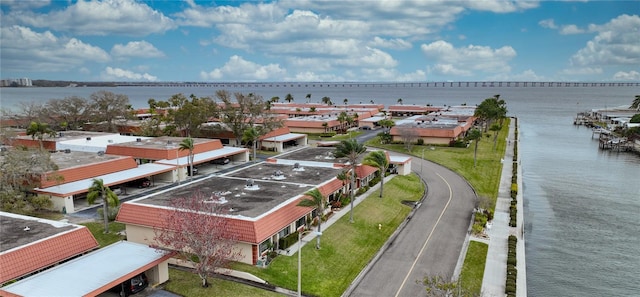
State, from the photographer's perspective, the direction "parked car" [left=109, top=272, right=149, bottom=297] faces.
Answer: facing away from the viewer and to the left of the viewer

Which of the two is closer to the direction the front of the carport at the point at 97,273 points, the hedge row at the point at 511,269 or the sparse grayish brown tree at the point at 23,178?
the hedge row

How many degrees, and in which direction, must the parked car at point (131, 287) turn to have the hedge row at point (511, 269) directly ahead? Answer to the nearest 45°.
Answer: approximately 135° to its right

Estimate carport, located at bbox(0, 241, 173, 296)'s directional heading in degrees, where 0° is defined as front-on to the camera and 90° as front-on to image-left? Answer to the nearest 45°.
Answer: approximately 315°
